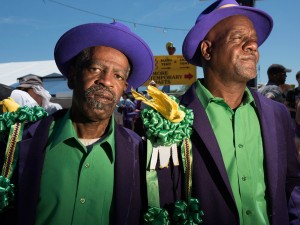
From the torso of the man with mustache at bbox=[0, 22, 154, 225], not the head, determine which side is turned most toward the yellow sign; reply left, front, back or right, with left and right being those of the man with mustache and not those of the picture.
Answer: back

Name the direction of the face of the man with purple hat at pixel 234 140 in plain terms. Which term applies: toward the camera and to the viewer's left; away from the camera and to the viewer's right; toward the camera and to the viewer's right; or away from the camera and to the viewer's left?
toward the camera and to the viewer's right

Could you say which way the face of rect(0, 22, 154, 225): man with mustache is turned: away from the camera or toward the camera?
toward the camera

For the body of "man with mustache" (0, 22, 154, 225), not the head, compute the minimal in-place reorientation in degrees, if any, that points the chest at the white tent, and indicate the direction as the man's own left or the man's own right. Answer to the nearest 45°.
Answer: approximately 180°

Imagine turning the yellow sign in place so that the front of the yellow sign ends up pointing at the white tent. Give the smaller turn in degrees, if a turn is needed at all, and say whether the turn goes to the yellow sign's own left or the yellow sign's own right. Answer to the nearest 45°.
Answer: approximately 135° to the yellow sign's own right

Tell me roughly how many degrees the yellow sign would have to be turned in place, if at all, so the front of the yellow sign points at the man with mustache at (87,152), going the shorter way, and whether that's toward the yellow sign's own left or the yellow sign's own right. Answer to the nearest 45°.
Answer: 0° — it already faces them

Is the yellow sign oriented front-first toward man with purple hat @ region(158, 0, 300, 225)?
yes

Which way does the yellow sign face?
toward the camera

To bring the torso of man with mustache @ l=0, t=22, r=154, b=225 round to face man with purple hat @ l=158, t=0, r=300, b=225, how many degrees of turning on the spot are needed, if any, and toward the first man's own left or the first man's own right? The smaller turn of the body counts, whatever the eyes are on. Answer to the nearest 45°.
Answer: approximately 90° to the first man's own left

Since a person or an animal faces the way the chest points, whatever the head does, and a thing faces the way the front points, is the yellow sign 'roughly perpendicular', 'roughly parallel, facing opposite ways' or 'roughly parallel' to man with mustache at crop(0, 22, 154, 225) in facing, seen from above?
roughly parallel

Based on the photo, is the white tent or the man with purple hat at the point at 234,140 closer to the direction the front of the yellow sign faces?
the man with purple hat

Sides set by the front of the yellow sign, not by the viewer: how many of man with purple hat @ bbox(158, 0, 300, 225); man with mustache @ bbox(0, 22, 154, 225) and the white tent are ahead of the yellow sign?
2
